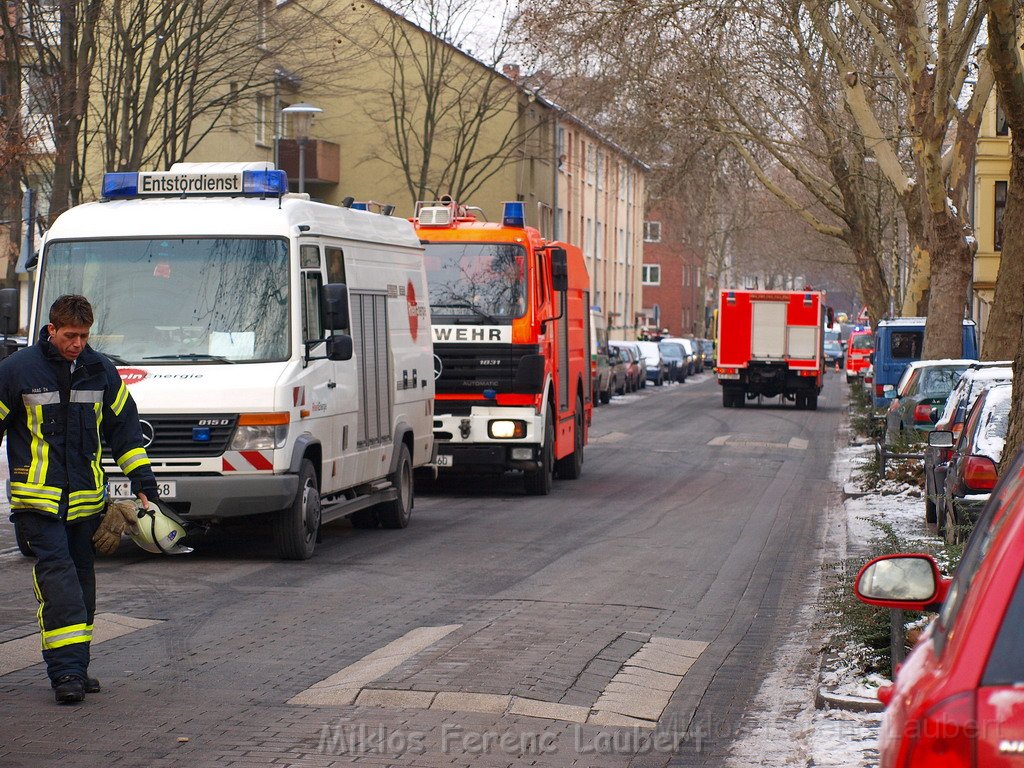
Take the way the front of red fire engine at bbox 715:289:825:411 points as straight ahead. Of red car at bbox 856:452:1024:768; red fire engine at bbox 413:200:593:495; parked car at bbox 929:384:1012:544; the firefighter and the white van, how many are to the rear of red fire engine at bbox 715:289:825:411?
5

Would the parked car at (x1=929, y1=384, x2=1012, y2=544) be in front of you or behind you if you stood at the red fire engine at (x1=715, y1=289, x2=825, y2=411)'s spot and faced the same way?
behind

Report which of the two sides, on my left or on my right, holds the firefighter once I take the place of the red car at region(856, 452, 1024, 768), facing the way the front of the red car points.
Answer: on my left

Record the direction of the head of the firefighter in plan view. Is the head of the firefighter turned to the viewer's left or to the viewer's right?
to the viewer's right

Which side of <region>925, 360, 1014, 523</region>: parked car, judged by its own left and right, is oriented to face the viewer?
back

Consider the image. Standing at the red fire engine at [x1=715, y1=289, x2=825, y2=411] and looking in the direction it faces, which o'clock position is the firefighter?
The firefighter is roughly at 6 o'clock from the red fire engine.

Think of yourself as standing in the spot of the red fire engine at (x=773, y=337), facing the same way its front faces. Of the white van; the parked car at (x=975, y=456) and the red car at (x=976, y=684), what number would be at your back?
3

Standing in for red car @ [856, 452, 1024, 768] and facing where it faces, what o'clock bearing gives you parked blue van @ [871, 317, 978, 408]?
The parked blue van is roughly at 12 o'clock from the red car.

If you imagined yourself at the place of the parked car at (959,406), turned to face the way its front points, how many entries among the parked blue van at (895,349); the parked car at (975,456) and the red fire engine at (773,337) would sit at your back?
1

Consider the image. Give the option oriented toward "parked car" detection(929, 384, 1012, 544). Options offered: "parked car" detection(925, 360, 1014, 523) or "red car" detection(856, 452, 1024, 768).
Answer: the red car

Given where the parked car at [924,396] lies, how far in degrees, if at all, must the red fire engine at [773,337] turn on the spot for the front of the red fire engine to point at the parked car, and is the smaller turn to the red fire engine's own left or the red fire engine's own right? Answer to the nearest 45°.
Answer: approximately 180°

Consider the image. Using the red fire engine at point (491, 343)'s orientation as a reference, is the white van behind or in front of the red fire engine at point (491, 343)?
in front

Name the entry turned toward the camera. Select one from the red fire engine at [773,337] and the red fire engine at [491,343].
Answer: the red fire engine at [491,343]

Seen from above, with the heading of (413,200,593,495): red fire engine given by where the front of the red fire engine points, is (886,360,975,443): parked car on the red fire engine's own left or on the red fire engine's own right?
on the red fire engine's own left

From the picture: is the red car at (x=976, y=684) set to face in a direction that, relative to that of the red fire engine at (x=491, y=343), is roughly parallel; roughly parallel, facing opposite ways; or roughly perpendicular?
roughly parallel, facing opposite ways

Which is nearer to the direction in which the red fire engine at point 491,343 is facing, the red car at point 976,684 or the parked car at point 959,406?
the red car

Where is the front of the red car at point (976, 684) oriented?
away from the camera

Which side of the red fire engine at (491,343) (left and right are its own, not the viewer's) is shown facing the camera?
front

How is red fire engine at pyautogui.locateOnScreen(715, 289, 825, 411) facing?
away from the camera

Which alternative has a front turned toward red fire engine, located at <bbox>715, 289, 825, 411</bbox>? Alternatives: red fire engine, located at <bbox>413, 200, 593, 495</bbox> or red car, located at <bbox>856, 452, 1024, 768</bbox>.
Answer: the red car
